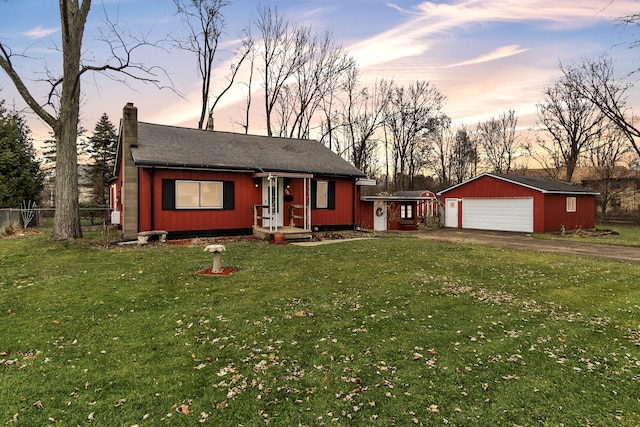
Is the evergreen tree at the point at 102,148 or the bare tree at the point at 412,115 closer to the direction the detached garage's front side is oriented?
the evergreen tree

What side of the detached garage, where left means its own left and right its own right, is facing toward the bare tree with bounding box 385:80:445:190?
right

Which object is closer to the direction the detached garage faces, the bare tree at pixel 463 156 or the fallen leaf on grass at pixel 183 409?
the fallen leaf on grass

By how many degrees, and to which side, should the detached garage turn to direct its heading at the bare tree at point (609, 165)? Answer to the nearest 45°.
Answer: approximately 180°

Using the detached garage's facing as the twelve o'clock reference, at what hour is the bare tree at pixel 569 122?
The bare tree is roughly at 5 o'clock from the detached garage.

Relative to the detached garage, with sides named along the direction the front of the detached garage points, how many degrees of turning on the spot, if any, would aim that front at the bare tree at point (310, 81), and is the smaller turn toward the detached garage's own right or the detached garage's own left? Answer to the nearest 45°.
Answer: approximately 45° to the detached garage's own right

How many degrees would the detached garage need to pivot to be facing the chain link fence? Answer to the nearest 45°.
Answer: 0° — it already faces it

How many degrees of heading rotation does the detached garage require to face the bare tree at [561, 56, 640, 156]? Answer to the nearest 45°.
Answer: approximately 180°

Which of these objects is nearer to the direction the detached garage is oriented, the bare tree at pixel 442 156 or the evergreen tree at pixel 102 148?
the evergreen tree

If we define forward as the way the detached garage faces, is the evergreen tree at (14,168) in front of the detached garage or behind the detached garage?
in front

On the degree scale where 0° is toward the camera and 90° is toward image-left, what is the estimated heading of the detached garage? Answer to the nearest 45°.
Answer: approximately 45°
